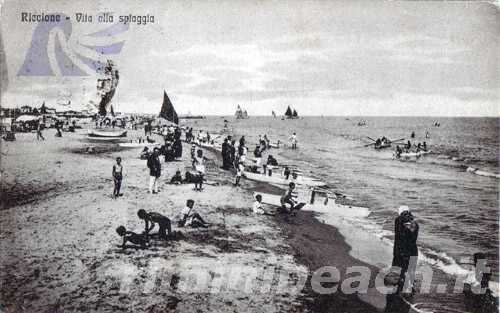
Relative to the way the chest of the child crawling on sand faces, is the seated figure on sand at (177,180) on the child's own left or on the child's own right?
on the child's own right

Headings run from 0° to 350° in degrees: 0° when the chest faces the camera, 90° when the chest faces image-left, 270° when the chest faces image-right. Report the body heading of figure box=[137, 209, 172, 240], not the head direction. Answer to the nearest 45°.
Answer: approximately 90°

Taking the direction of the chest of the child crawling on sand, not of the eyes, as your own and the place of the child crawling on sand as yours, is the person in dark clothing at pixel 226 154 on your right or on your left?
on your right

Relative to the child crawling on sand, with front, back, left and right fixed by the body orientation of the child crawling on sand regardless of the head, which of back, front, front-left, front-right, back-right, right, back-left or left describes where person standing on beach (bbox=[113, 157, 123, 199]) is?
right

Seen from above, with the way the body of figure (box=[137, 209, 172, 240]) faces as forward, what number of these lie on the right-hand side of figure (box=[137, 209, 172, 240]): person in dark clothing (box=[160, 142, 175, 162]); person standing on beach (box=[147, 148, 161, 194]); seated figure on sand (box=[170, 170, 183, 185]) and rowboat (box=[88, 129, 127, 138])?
4

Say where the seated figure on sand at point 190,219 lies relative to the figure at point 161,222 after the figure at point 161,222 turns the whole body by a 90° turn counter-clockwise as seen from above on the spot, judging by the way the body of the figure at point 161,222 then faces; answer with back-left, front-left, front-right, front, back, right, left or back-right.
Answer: back-left

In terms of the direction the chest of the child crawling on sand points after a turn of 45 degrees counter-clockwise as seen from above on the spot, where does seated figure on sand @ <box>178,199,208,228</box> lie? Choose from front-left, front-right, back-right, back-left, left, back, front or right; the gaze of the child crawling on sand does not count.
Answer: back

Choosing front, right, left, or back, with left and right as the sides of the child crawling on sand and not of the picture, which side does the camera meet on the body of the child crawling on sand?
left
